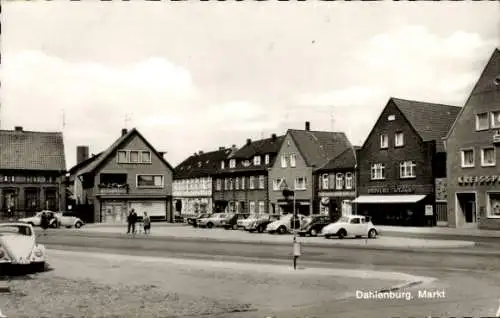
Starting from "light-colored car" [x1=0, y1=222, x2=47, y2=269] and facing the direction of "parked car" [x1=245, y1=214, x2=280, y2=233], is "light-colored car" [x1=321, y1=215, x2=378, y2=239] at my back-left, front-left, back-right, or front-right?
front-right

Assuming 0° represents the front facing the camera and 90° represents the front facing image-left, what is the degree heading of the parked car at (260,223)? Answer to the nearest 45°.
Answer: approximately 45°

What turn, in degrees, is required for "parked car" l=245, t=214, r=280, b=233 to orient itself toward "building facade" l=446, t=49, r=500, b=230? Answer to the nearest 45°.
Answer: approximately 135° to its left

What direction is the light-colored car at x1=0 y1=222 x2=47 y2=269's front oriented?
toward the camera

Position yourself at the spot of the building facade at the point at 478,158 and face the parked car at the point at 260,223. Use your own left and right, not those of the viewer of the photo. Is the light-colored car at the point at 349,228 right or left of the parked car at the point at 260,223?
left
